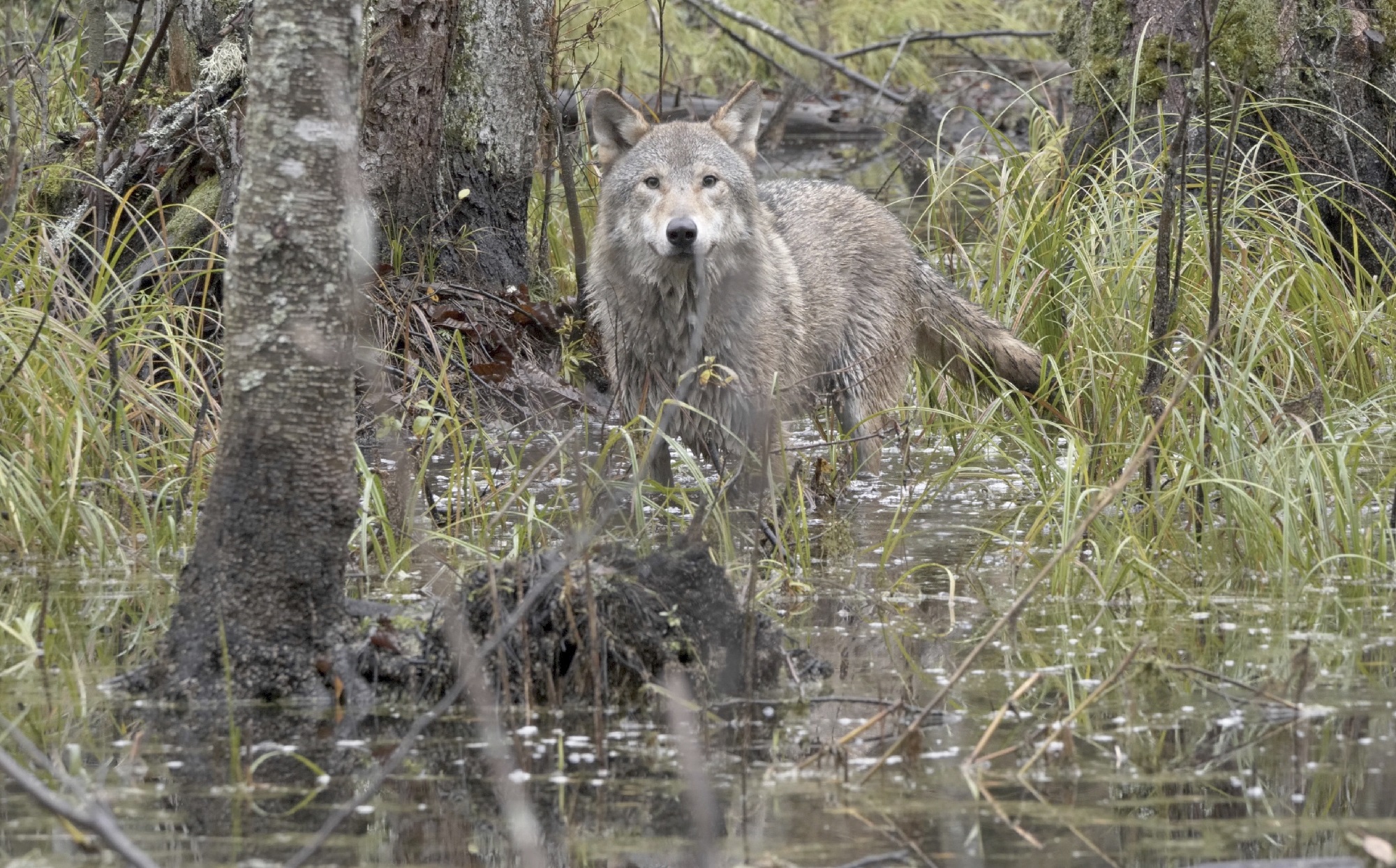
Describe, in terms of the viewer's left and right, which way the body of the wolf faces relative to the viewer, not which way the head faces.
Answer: facing the viewer and to the left of the viewer

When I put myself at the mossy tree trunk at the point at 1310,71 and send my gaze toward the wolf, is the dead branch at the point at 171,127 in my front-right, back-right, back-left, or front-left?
front-right

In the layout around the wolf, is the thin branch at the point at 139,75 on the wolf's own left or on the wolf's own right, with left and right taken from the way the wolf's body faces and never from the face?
on the wolf's own right

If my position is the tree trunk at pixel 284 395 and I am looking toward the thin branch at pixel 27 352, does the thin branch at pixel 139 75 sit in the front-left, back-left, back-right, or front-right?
front-right

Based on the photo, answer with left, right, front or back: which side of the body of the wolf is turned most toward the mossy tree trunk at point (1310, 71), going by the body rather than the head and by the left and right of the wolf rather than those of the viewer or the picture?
back

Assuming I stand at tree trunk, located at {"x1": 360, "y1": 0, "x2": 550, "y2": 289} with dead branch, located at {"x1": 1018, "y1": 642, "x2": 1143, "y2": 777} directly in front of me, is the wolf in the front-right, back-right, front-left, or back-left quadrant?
front-left

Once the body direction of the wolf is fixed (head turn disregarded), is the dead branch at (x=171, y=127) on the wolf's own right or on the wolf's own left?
on the wolf's own right

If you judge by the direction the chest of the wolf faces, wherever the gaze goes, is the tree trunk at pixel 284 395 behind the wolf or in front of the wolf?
in front

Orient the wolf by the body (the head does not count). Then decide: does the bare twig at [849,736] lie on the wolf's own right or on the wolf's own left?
on the wolf's own left

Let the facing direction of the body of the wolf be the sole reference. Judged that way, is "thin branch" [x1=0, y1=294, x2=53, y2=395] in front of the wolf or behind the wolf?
in front

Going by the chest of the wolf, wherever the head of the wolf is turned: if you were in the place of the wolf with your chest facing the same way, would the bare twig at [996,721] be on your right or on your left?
on your left

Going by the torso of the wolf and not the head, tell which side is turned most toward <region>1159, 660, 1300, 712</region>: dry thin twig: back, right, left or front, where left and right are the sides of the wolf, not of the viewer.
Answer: left

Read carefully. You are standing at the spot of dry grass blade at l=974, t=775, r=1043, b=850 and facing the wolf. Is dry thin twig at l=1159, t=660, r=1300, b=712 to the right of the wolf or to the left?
right

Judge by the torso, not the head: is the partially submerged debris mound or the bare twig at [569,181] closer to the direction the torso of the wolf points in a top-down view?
the partially submerged debris mound
